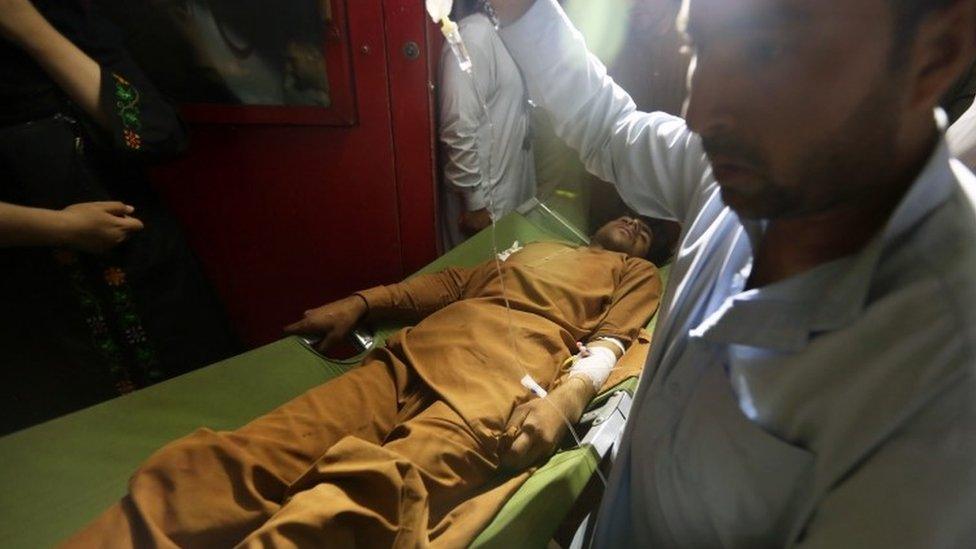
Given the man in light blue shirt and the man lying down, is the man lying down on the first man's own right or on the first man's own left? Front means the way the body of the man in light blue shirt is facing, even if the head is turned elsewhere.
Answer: on the first man's own right

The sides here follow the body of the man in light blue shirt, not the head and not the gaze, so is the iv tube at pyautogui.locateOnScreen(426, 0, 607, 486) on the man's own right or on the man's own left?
on the man's own right

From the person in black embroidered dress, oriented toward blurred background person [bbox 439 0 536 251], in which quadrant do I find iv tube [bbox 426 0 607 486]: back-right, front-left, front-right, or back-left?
front-right

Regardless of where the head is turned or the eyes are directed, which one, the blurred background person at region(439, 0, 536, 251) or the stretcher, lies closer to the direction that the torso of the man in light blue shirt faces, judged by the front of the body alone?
the stretcher

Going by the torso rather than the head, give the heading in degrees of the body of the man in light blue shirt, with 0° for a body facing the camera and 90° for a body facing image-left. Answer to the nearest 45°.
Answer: approximately 45°

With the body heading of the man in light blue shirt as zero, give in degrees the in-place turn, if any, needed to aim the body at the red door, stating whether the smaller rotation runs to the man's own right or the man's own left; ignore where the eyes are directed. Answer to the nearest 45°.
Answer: approximately 90° to the man's own right

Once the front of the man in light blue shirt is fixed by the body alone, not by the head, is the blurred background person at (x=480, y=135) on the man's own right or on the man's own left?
on the man's own right
